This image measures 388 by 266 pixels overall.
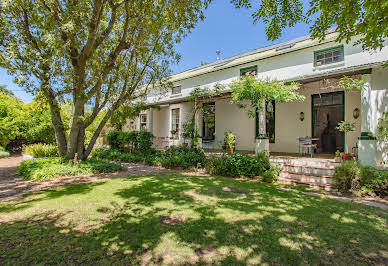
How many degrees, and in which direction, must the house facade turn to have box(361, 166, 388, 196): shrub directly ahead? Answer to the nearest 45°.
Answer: approximately 45° to its left

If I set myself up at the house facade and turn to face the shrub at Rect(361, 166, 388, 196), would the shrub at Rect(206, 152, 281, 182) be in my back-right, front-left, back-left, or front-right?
front-right

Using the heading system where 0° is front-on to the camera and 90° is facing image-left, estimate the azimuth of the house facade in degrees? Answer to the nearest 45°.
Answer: approximately 45°

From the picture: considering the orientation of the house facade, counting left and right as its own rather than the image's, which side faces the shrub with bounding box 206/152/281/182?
front

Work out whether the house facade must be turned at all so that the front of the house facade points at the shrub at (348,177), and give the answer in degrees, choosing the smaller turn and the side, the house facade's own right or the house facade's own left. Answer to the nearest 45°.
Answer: approximately 45° to the house facade's own left

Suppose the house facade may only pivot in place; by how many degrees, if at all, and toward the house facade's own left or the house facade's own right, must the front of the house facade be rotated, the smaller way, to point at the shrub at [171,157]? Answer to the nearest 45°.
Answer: approximately 45° to the house facade's own right

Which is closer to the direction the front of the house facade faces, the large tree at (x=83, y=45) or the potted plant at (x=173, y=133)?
the large tree

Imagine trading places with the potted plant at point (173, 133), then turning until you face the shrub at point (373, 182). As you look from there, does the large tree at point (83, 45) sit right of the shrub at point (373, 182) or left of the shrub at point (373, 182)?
right

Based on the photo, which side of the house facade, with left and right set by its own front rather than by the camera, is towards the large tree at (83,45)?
right
